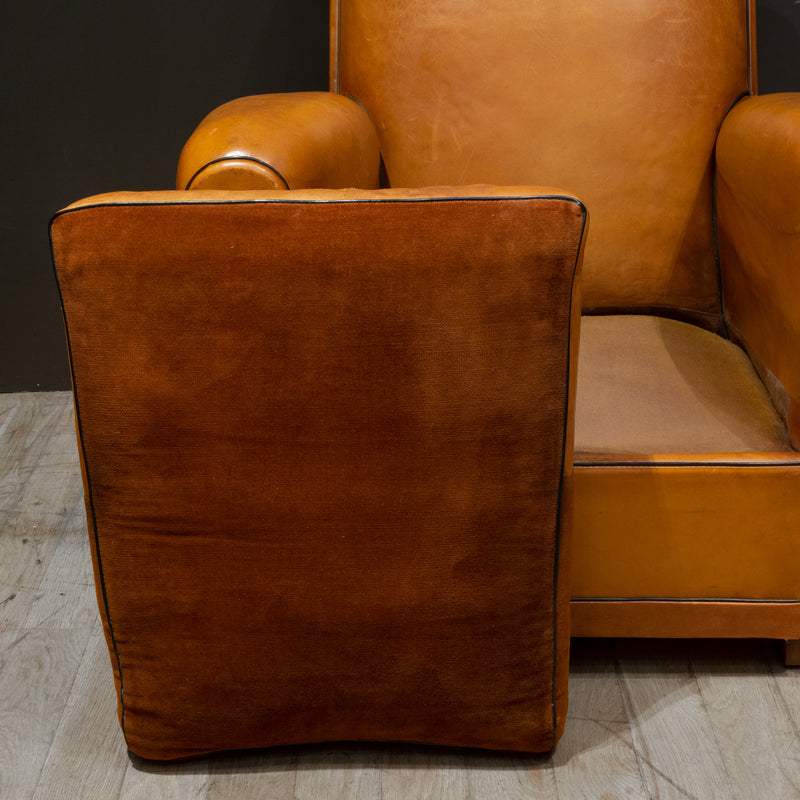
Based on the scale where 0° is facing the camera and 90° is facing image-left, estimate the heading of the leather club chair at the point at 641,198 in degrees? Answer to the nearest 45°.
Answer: approximately 0°

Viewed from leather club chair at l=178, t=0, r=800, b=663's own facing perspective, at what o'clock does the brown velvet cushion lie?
The brown velvet cushion is roughly at 1 o'clock from the leather club chair.
